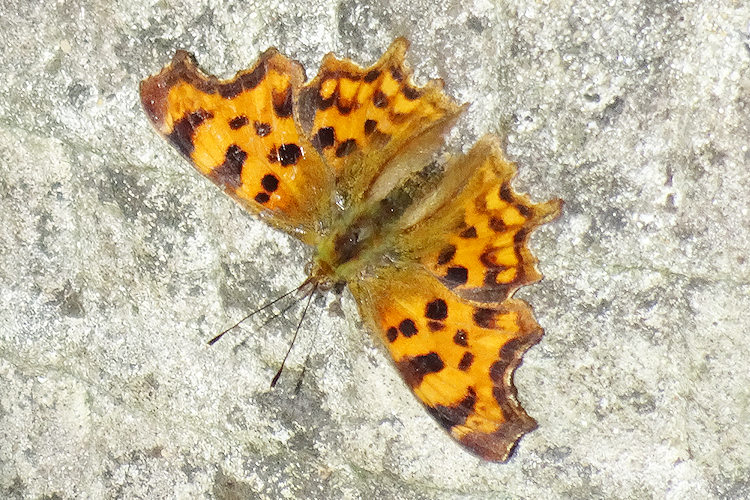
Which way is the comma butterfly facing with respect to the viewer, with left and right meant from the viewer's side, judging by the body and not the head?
facing the viewer and to the left of the viewer
